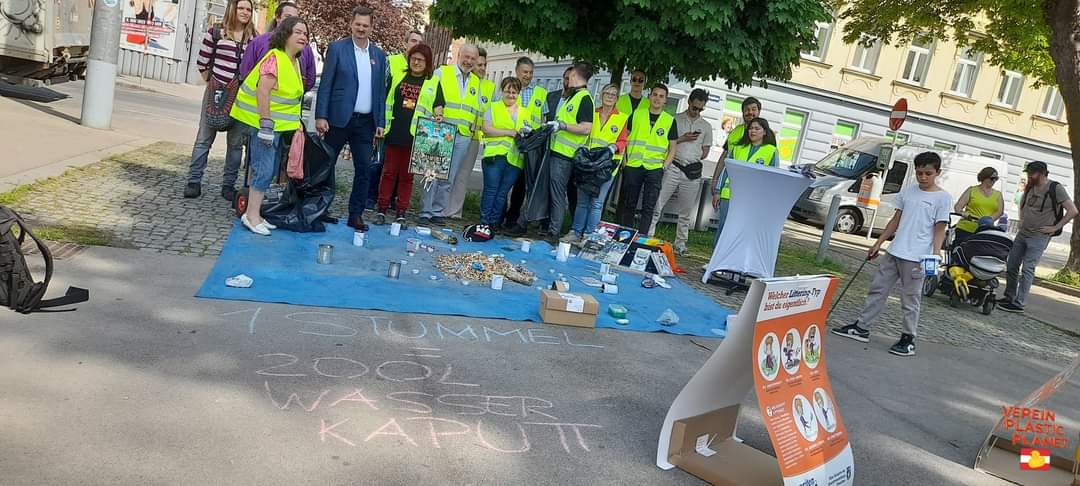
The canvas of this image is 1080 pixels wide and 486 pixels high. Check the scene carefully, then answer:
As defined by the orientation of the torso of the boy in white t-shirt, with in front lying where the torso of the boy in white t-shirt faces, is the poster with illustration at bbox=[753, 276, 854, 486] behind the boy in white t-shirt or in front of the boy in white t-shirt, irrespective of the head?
in front

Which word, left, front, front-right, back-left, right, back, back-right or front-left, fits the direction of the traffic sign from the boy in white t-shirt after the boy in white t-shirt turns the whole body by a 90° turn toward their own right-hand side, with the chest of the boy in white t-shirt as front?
front-right

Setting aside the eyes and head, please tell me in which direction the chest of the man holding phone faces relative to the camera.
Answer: toward the camera

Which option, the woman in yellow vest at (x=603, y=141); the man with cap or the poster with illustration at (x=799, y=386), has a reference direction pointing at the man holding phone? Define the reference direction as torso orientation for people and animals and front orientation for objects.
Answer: the man with cap

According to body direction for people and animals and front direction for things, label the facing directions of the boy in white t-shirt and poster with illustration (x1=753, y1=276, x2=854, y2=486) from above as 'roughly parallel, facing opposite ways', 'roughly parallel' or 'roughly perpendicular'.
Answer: roughly perpendicular

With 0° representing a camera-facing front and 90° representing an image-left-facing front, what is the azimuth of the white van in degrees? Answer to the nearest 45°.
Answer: approximately 45°

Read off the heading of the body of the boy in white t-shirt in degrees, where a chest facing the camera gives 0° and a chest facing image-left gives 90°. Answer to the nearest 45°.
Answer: approximately 45°

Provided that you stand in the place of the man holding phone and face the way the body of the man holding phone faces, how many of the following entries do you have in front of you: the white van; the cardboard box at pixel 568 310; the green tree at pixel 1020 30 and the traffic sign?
1

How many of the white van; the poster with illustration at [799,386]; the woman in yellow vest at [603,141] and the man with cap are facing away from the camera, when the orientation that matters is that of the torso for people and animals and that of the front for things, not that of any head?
0

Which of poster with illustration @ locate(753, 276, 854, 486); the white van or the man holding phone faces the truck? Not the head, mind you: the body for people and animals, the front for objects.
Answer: the white van

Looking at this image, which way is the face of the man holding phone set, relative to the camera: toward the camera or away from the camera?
toward the camera

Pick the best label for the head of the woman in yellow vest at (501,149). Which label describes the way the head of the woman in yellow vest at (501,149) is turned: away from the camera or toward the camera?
toward the camera

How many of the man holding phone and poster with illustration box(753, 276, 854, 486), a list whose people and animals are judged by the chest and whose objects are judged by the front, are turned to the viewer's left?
0

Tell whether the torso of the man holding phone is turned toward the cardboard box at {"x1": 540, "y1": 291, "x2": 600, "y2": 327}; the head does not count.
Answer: yes

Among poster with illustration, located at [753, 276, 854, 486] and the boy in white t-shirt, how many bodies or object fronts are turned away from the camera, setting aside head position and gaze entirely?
0
